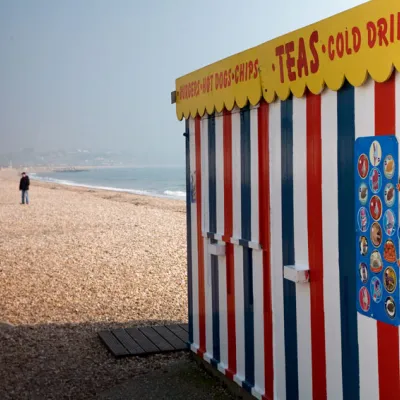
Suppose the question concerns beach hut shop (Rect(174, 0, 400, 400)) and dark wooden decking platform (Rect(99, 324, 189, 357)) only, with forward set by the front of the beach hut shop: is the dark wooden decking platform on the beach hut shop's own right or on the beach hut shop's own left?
on the beach hut shop's own right

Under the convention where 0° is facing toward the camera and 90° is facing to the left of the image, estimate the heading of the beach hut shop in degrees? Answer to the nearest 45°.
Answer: approximately 45°
